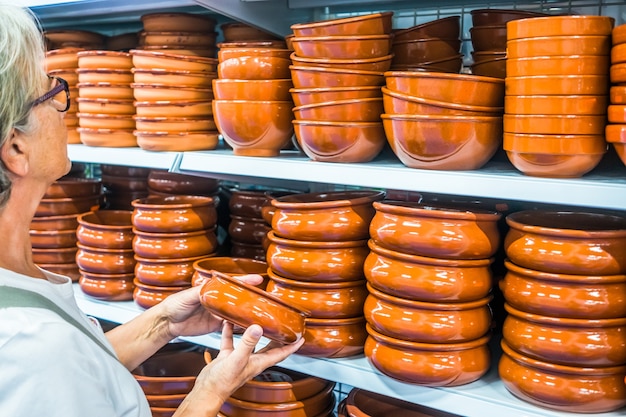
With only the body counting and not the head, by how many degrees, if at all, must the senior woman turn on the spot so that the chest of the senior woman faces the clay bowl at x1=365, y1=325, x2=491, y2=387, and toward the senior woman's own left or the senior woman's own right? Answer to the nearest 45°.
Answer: approximately 45° to the senior woman's own right

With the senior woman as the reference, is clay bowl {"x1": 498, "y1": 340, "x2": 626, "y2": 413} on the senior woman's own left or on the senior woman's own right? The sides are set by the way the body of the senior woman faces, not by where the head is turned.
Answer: on the senior woman's own right

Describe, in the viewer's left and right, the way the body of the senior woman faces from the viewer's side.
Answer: facing away from the viewer and to the right of the viewer

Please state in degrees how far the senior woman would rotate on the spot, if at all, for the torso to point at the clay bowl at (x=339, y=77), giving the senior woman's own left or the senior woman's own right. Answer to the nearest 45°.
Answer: approximately 45° to the senior woman's own right

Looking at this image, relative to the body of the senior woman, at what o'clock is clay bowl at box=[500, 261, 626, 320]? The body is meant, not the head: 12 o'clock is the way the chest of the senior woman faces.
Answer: The clay bowl is roughly at 2 o'clock from the senior woman.

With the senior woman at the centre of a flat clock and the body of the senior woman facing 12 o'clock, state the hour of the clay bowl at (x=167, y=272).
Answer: The clay bowl is roughly at 11 o'clock from the senior woman.
